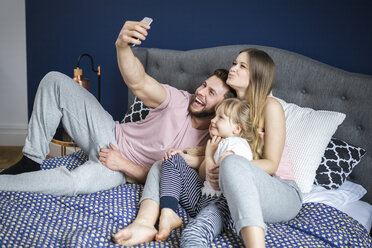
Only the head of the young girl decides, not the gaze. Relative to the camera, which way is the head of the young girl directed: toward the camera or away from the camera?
toward the camera

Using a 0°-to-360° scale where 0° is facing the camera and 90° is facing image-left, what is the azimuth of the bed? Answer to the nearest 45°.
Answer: approximately 45°
